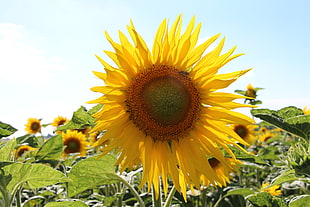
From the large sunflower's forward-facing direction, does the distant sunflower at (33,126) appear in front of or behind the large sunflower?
behind

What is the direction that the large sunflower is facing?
toward the camera

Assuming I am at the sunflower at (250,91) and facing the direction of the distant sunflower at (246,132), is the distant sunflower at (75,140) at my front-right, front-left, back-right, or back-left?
front-right

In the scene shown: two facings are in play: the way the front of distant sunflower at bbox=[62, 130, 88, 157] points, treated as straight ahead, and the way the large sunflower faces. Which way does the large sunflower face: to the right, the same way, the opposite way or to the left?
the same way

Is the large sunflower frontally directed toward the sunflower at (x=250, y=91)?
no

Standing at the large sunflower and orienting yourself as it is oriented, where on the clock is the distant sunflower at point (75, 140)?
The distant sunflower is roughly at 5 o'clock from the large sunflower.

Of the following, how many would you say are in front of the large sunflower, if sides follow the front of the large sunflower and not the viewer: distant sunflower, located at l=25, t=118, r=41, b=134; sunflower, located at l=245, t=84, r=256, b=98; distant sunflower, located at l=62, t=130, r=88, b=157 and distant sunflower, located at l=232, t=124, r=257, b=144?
0

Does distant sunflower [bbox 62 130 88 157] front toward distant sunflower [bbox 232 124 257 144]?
no

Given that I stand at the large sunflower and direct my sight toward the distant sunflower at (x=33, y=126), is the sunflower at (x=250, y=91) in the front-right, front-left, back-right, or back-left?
front-right

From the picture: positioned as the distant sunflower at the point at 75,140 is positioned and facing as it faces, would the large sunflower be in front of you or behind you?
in front

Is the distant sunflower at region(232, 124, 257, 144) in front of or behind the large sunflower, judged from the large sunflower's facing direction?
behind

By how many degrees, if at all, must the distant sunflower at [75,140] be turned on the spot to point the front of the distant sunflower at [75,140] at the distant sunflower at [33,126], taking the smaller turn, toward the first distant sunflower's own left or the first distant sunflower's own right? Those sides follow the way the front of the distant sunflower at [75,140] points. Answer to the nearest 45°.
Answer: approximately 180°

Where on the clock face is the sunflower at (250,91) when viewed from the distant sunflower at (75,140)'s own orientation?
The sunflower is roughly at 9 o'clock from the distant sunflower.

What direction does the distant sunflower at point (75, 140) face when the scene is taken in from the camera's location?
facing the viewer
